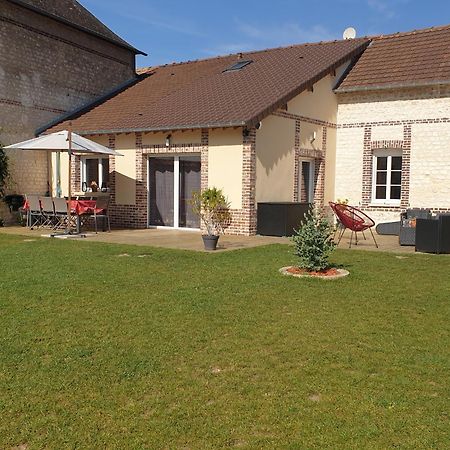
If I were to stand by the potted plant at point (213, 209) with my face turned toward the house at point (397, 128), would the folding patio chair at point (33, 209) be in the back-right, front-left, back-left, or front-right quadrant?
back-left

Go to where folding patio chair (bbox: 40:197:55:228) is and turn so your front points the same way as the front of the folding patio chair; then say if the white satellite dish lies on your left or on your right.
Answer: on your right

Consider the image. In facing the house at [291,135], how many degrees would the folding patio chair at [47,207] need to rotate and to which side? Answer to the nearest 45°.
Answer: approximately 90° to its right

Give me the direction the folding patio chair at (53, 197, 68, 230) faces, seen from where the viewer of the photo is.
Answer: facing away from the viewer

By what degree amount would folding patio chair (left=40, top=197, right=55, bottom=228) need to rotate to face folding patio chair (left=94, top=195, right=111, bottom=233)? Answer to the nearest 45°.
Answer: approximately 135° to its right

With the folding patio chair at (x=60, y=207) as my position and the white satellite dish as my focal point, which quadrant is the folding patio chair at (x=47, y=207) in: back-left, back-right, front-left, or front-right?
back-left

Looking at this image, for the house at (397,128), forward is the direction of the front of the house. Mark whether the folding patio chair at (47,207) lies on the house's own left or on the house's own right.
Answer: on the house's own right

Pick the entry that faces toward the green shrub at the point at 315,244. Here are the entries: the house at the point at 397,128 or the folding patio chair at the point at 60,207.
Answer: the house

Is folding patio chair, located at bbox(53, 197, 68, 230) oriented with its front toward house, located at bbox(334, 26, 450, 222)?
no

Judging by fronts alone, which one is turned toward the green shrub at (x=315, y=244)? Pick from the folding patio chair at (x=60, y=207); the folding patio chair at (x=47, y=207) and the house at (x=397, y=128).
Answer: the house

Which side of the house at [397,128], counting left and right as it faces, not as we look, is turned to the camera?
front

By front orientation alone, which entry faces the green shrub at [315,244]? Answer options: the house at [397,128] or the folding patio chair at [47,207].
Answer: the house

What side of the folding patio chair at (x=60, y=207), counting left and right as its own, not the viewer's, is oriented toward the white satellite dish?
right

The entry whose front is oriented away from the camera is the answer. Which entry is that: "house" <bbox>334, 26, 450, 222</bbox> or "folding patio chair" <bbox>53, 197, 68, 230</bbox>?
the folding patio chair

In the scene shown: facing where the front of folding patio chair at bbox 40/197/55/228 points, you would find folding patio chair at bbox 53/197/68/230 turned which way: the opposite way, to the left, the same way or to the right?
the same way

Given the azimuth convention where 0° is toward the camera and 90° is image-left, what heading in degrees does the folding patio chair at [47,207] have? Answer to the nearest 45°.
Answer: approximately 180°
